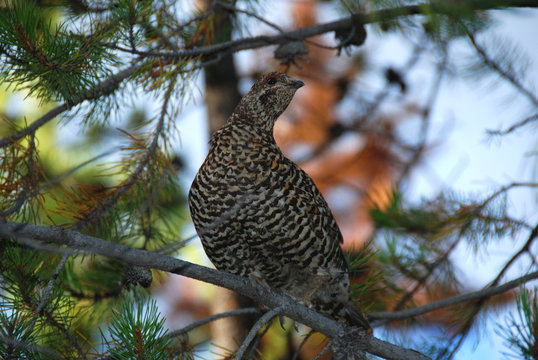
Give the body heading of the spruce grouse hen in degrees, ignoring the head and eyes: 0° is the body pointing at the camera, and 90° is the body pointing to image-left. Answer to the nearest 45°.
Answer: approximately 45°

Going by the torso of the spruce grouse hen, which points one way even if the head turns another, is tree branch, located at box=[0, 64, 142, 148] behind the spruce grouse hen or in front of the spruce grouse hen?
in front

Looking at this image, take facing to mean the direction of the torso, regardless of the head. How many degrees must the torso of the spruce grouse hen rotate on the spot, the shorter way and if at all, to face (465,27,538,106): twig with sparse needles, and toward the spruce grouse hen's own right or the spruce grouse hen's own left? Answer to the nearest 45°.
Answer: approximately 135° to the spruce grouse hen's own left

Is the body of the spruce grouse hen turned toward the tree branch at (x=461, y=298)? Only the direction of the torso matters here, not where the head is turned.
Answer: no
